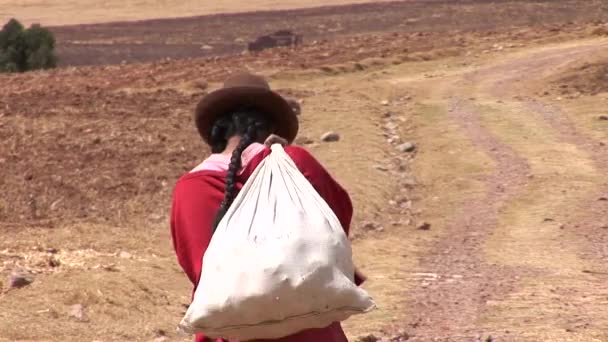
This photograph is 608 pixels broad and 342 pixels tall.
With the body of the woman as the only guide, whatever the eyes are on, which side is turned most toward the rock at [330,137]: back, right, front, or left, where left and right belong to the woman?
front

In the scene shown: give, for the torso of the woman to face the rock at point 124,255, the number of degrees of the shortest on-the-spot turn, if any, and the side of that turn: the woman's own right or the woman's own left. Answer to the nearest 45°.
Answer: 0° — they already face it

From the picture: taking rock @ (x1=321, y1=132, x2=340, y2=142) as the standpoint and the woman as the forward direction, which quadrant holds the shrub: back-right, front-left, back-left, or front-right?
back-right

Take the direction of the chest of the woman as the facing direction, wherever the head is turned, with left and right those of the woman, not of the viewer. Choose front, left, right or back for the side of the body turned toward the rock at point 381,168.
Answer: front

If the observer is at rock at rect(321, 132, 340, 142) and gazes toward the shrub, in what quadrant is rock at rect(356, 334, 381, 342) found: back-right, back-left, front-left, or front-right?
back-left

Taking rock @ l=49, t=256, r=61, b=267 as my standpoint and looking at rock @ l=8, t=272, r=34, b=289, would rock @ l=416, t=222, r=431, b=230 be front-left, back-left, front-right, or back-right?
back-left

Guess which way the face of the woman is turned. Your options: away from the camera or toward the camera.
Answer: away from the camera

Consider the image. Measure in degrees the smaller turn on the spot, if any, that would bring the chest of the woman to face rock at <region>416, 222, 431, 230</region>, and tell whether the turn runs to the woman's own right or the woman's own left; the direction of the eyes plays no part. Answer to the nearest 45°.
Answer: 0° — they already face it

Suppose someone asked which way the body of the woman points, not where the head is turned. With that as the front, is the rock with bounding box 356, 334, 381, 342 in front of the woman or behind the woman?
in front

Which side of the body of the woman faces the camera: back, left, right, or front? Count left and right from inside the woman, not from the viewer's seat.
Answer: back
